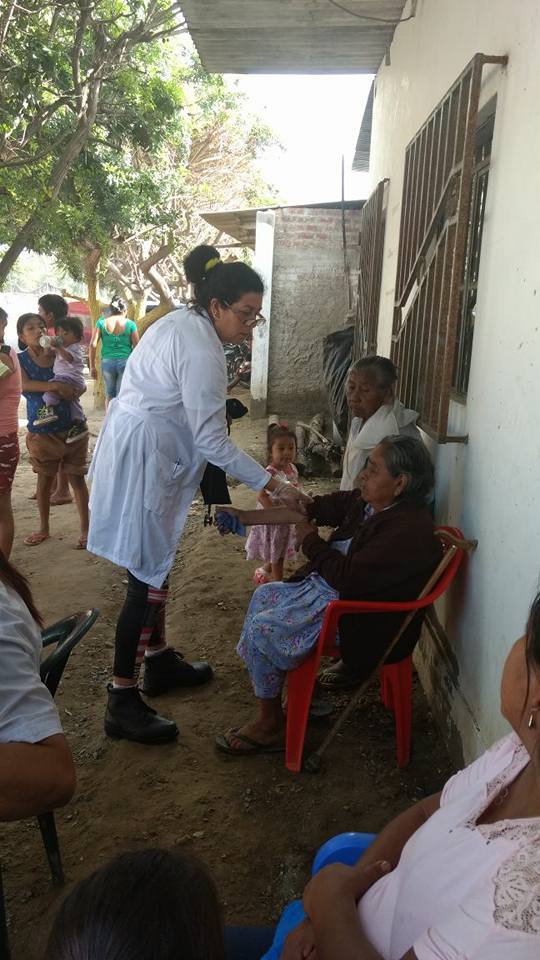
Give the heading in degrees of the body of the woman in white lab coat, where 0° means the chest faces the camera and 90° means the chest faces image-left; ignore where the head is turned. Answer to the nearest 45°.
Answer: approximately 270°

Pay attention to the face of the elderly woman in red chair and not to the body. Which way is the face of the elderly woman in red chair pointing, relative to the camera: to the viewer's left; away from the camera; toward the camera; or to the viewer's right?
to the viewer's left

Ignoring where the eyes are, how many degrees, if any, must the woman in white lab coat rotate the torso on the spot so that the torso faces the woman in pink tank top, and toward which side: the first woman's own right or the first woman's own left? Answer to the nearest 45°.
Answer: approximately 135° to the first woman's own left

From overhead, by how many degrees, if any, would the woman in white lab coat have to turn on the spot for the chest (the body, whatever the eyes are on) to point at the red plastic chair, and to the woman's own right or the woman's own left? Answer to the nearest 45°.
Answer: approximately 45° to the woman's own right

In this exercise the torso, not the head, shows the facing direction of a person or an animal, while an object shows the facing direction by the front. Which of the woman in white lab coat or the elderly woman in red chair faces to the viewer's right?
the woman in white lab coat

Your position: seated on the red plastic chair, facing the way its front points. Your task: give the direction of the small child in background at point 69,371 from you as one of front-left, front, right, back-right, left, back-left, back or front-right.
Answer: front-right

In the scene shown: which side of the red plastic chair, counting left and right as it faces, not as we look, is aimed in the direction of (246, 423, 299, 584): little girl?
right

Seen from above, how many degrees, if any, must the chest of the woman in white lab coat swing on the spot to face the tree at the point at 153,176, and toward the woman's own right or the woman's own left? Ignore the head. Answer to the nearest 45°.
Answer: approximately 90° to the woman's own left

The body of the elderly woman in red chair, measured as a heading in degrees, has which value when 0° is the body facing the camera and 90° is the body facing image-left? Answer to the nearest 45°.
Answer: approximately 90°

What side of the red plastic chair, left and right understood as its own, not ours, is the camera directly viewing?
left

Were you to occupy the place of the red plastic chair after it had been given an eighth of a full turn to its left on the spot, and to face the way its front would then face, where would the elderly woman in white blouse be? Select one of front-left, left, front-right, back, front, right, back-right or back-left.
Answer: back-right

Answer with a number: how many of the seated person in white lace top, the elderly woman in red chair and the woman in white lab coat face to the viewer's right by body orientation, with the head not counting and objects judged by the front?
1

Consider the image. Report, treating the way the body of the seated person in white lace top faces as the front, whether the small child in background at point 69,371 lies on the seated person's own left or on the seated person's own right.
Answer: on the seated person's own right
